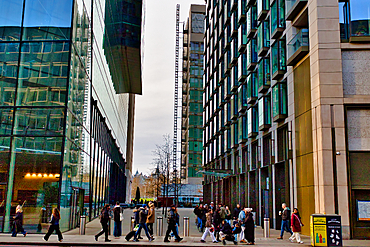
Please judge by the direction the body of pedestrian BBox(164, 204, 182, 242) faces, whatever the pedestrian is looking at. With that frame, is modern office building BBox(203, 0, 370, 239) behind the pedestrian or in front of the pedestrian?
in front

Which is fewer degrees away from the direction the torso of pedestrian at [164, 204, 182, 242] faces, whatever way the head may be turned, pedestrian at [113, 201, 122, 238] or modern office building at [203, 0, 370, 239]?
the modern office building
